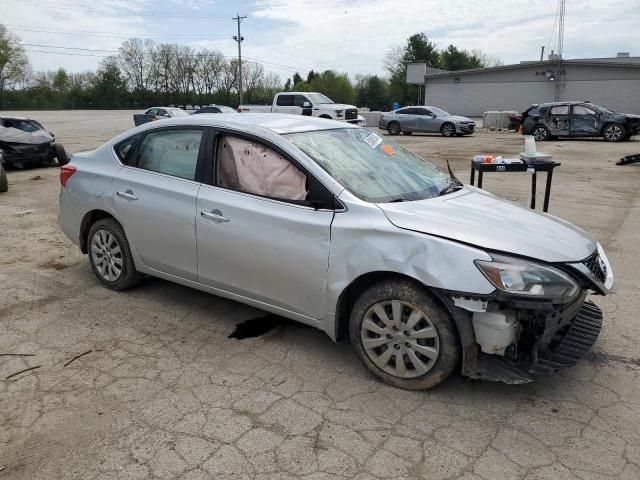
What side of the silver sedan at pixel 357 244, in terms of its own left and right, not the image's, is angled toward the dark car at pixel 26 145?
back

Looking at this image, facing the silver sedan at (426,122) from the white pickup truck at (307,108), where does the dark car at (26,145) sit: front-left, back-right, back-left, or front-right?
back-right

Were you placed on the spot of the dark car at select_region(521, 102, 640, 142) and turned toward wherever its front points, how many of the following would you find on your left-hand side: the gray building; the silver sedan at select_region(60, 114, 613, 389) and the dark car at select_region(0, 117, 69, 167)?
1

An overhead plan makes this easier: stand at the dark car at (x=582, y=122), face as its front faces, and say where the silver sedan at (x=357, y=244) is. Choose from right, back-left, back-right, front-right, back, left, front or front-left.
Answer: right

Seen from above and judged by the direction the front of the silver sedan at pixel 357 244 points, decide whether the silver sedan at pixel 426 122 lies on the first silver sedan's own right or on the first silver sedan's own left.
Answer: on the first silver sedan's own left

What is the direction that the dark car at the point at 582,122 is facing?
to the viewer's right

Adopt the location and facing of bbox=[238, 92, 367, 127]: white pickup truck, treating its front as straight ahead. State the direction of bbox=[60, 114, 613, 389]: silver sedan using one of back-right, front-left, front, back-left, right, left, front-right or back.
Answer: front-right

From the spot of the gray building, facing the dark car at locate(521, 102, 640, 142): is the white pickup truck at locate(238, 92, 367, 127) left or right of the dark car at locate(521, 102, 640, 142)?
right

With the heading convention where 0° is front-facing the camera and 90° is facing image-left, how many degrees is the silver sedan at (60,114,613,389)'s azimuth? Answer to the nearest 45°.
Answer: approximately 315°
